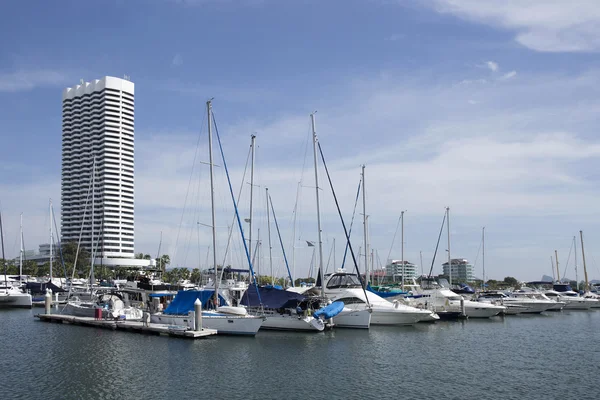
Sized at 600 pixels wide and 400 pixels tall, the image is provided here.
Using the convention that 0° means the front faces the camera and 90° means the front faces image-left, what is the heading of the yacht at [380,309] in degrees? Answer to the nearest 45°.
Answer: approximately 270°

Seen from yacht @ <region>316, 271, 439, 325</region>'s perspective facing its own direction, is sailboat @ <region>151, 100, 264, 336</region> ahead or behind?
behind

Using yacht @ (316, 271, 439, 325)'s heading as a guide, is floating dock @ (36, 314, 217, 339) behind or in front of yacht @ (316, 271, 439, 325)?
behind

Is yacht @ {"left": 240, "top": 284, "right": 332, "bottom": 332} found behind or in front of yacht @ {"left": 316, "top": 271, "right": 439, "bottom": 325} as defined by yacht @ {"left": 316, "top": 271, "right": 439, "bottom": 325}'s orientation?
behind
